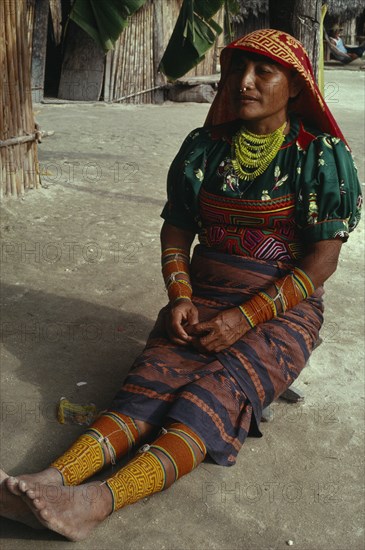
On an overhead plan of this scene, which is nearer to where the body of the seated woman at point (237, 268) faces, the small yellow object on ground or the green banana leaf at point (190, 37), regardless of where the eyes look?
the small yellow object on ground

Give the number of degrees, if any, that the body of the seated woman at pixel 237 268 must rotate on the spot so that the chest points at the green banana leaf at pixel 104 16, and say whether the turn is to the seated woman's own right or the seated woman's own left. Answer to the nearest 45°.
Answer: approximately 135° to the seated woman's own right

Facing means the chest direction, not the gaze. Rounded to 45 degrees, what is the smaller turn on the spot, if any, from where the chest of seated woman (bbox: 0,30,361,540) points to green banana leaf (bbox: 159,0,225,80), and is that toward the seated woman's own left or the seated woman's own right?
approximately 135° to the seated woman's own right

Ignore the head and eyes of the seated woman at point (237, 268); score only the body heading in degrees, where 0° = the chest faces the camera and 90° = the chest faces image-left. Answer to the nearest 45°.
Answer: approximately 45°

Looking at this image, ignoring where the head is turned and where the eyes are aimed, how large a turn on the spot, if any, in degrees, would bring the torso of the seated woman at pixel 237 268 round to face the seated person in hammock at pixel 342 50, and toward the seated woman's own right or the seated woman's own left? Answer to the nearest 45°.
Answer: approximately 135° to the seated woman's own right

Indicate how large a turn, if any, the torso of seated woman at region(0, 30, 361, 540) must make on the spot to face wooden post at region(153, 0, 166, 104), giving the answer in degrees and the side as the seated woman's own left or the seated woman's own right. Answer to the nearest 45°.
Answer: approximately 135° to the seated woman's own right

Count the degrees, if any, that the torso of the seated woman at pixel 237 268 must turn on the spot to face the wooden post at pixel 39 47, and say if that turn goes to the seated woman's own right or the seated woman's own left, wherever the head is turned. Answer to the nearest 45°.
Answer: approximately 135° to the seated woman's own right

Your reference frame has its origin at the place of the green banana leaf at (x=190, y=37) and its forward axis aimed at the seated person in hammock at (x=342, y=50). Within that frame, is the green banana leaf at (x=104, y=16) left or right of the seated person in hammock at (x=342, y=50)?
left
